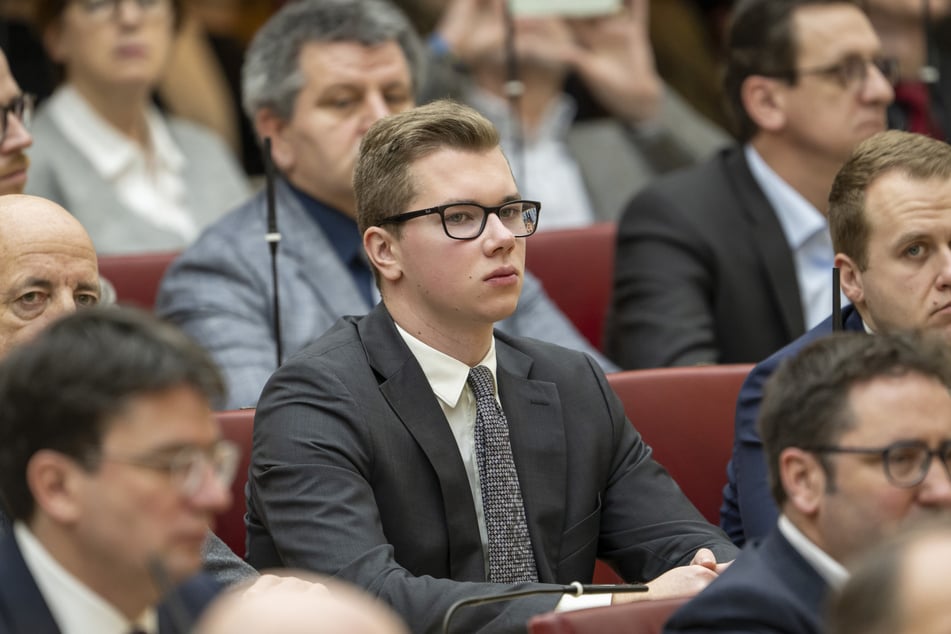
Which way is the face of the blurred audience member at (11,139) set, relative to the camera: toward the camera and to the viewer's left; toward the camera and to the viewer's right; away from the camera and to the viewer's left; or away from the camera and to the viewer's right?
toward the camera and to the viewer's right

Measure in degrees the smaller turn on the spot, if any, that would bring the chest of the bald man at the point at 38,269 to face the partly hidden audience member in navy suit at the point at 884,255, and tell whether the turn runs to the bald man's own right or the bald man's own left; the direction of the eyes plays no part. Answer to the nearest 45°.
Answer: approximately 45° to the bald man's own left

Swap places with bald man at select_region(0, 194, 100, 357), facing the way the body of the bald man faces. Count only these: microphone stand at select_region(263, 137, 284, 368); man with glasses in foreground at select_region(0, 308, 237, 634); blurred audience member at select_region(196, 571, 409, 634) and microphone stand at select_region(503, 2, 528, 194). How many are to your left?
2
